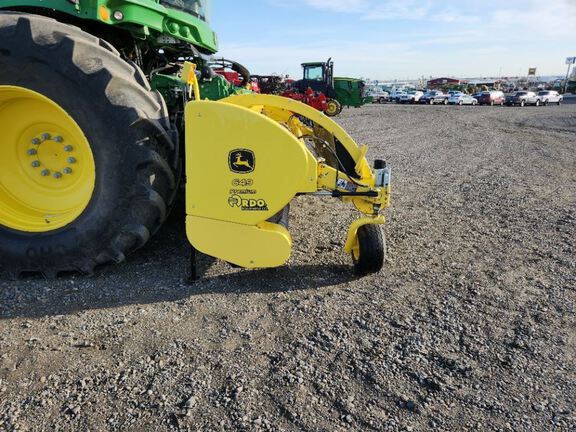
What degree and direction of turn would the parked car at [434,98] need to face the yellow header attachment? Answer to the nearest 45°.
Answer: approximately 45° to its left

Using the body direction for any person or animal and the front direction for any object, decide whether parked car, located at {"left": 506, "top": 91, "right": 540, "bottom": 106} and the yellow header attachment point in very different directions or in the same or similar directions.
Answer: very different directions

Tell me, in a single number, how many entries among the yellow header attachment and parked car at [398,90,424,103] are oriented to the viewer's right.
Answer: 1

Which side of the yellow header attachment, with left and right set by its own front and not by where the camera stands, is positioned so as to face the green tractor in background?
left

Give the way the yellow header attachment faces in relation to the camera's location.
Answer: facing to the right of the viewer

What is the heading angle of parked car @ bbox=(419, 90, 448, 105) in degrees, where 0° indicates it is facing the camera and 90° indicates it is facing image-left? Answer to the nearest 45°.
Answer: approximately 45°

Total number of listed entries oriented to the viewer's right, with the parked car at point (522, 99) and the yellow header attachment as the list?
1

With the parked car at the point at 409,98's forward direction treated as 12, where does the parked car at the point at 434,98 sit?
the parked car at the point at 434,98 is roughly at 8 o'clock from the parked car at the point at 409,98.

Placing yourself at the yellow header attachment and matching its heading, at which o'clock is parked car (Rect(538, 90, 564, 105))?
The parked car is roughly at 10 o'clock from the yellow header attachment.

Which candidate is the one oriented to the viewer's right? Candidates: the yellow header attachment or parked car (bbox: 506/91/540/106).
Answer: the yellow header attachment
